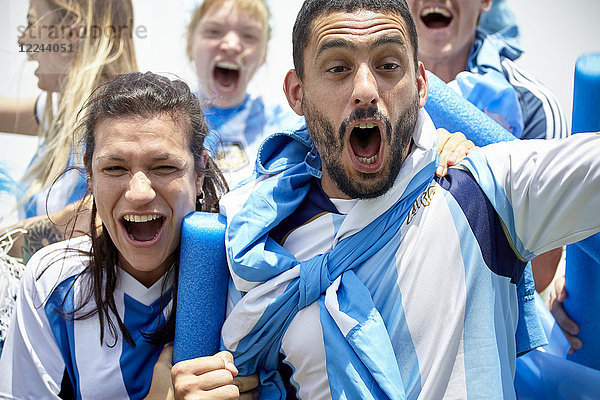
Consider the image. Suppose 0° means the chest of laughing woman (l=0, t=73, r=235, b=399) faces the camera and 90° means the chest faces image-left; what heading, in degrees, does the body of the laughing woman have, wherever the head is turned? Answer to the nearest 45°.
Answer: approximately 0°
